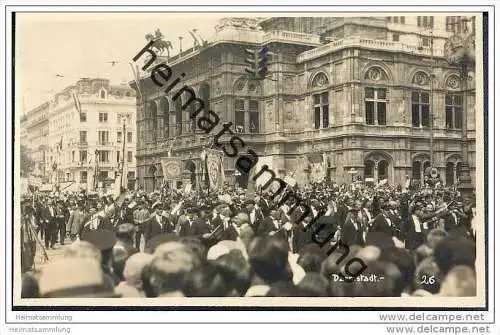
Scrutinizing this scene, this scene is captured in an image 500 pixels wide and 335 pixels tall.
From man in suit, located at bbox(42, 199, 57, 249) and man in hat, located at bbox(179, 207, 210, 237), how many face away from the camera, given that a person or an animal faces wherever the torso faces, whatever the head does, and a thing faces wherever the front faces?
0

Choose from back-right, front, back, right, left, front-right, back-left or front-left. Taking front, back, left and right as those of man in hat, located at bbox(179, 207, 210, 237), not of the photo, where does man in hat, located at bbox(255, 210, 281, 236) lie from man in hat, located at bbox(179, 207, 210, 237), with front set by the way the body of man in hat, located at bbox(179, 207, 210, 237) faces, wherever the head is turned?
back-left

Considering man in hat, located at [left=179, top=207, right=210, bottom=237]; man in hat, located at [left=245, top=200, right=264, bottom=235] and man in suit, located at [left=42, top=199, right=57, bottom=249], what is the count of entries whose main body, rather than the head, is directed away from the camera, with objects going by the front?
0

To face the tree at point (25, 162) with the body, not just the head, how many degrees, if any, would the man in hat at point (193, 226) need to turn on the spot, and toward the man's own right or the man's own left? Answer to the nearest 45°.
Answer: approximately 135° to the man's own right

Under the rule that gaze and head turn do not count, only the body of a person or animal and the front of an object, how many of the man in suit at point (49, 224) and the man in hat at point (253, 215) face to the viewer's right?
0

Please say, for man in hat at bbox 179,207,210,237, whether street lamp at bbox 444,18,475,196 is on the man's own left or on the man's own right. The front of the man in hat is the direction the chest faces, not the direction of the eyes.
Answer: on the man's own left

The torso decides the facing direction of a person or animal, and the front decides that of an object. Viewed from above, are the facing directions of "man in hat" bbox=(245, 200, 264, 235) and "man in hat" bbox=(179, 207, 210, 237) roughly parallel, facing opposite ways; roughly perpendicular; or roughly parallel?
roughly parallel

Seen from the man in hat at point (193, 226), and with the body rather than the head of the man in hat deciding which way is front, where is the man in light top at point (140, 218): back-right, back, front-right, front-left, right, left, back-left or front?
front-right

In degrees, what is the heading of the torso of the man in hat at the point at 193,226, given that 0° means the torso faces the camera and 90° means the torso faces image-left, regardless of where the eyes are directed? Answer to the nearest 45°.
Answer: approximately 45°

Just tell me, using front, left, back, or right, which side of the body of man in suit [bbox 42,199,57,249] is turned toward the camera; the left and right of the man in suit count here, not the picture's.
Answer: front

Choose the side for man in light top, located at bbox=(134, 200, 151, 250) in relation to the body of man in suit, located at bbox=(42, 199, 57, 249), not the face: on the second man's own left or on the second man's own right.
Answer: on the second man's own left

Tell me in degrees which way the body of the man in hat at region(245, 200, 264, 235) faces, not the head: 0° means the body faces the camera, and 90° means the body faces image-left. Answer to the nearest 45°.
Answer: approximately 45°
